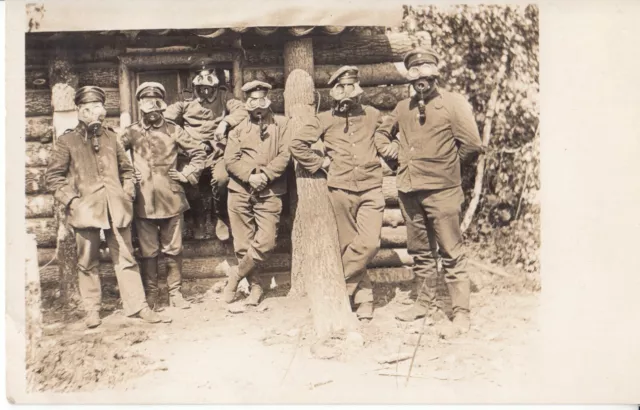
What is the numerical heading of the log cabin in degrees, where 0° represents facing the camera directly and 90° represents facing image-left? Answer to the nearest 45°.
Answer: approximately 0°
